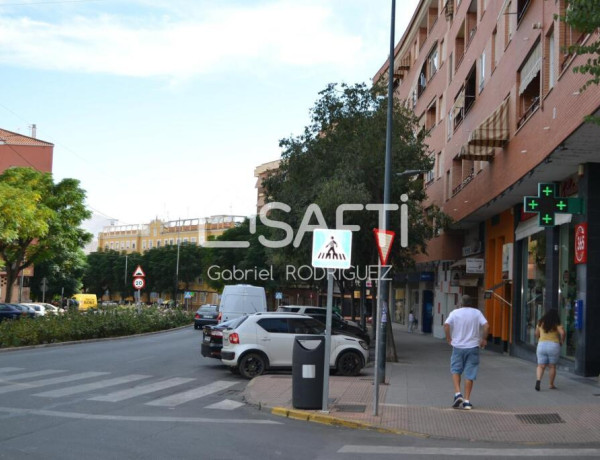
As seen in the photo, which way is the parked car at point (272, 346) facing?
to the viewer's right

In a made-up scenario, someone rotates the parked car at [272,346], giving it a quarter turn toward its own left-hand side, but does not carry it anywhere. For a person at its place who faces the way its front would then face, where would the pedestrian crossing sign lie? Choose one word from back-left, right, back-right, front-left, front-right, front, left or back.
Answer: back

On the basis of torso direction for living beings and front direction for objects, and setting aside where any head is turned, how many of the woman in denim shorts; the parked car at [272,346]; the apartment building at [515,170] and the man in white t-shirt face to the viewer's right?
1

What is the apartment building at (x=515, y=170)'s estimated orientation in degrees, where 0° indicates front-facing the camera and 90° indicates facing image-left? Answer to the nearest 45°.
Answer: approximately 45°

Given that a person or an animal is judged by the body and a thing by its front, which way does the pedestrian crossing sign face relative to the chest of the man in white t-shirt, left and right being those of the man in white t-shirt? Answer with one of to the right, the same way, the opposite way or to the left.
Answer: the opposite way

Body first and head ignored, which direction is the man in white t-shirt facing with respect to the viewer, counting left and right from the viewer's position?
facing away from the viewer

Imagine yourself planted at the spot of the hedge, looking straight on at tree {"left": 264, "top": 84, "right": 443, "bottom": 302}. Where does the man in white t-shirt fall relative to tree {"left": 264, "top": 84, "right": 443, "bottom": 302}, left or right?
right

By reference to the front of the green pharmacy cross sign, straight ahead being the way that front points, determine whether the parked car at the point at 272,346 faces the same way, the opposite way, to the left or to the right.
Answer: to the left

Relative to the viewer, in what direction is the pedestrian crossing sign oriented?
toward the camera
